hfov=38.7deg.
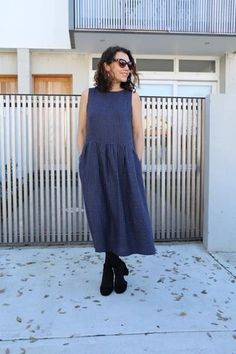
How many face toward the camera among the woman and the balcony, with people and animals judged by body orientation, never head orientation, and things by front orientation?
2

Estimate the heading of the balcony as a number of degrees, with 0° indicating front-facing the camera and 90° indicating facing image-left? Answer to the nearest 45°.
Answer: approximately 0°

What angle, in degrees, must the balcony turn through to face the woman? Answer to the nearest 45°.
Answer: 0° — it already faces them

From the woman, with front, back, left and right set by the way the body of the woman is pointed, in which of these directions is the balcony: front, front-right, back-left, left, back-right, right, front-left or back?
back

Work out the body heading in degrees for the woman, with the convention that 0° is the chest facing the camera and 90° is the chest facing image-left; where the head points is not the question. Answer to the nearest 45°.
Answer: approximately 0°
